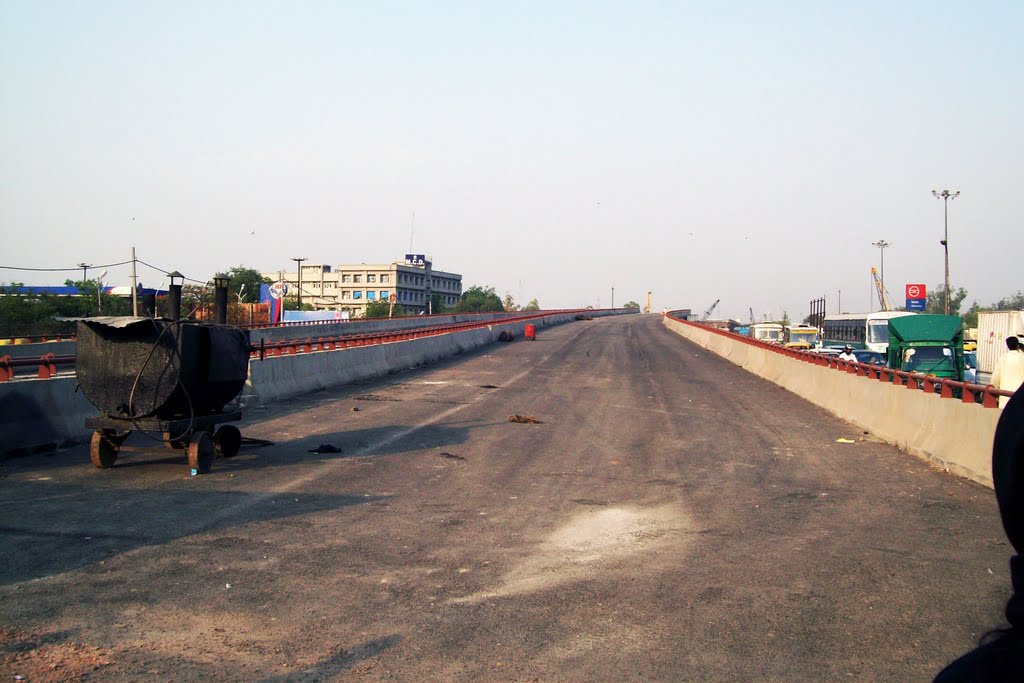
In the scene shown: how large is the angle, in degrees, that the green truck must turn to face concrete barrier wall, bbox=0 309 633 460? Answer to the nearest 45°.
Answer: approximately 45° to its right

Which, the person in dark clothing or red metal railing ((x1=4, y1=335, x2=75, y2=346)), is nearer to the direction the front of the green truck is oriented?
the person in dark clothing

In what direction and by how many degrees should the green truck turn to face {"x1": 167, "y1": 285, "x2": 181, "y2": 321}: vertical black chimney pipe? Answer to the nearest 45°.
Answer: approximately 45° to its right

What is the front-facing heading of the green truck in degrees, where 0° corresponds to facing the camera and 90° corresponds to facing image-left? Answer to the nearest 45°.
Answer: approximately 0°

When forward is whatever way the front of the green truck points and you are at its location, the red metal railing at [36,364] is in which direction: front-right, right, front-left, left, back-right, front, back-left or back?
front-right

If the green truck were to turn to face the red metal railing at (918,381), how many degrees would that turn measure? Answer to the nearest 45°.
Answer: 0° — it already faces it

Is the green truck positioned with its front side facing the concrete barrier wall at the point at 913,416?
yes
